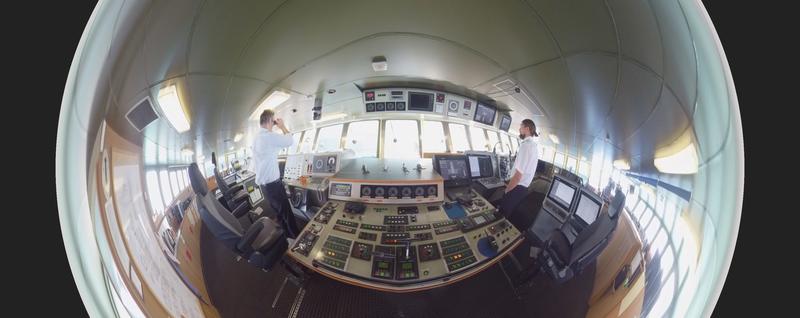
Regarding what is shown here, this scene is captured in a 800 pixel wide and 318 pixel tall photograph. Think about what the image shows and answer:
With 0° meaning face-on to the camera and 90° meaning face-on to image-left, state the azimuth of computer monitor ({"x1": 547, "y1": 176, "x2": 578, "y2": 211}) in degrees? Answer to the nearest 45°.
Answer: approximately 45°

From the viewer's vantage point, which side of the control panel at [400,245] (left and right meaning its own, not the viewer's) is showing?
front

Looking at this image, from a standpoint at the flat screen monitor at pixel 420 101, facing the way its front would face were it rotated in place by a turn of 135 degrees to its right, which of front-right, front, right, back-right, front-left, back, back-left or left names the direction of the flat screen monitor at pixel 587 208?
back-right

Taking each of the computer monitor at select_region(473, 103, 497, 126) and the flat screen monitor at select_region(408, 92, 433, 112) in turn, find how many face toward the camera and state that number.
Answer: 2

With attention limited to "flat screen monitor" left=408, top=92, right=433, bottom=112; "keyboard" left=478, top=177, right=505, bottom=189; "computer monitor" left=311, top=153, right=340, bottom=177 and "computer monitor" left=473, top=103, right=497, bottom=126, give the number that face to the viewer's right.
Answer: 0

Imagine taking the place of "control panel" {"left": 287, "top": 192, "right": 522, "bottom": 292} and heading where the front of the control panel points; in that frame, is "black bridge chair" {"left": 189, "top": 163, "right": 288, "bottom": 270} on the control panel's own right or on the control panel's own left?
on the control panel's own right

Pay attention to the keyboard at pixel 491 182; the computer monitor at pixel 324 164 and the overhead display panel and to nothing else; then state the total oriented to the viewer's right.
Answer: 0

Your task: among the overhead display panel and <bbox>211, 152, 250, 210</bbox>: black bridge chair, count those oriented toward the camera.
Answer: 1

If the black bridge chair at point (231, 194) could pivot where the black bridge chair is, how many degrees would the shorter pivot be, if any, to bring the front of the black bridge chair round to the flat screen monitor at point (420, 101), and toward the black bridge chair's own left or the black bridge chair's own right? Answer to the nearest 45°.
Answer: approximately 45° to the black bridge chair's own right

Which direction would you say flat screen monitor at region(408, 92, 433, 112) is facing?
toward the camera

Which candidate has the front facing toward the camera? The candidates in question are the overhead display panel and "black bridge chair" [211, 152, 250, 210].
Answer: the overhead display panel
